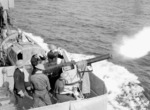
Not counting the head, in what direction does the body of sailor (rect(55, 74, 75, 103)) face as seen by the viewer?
to the viewer's right

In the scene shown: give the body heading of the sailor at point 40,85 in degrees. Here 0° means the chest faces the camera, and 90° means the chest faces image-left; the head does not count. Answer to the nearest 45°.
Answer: approximately 225°

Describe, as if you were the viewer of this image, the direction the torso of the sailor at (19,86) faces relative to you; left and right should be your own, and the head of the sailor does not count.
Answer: facing to the right of the viewer

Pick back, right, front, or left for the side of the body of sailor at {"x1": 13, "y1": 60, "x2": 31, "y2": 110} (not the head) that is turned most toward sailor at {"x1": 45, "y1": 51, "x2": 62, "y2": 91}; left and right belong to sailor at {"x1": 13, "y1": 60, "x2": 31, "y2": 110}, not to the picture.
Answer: front

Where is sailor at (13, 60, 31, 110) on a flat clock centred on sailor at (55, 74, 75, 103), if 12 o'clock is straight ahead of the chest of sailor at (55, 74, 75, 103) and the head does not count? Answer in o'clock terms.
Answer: sailor at (13, 60, 31, 110) is roughly at 7 o'clock from sailor at (55, 74, 75, 103).

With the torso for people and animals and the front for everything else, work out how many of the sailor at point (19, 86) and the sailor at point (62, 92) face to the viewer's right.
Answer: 2

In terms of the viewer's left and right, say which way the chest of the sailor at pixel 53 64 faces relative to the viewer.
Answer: facing to the right of the viewer

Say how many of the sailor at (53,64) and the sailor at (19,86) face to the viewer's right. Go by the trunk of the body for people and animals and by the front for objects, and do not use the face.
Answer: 2
